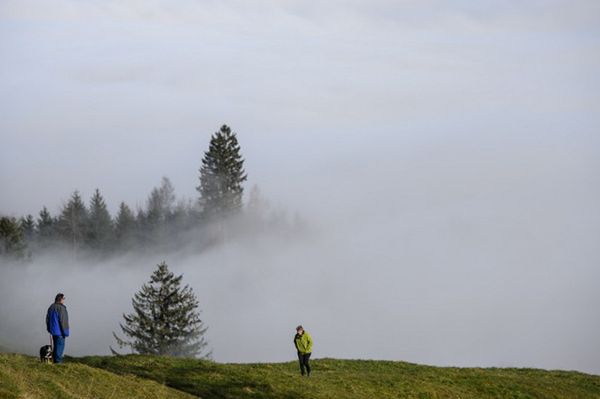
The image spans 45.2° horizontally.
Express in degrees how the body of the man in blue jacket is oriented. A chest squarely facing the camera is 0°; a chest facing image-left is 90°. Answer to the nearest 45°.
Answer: approximately 225°
